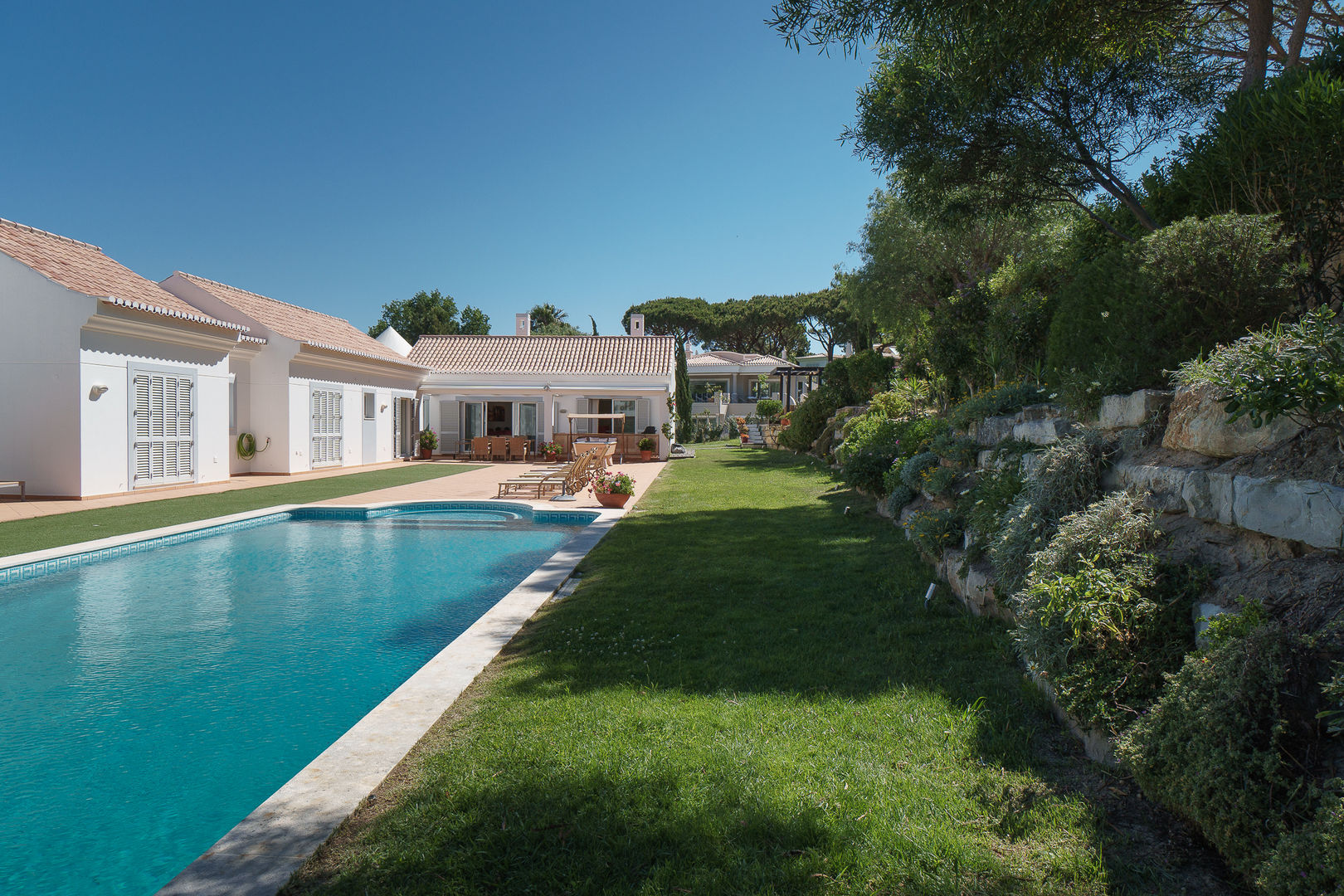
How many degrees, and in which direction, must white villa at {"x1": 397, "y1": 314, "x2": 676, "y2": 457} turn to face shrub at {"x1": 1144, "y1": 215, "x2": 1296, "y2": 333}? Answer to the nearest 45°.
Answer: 0° — it already faces it

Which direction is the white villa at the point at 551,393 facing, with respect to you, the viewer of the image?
facing the viewer

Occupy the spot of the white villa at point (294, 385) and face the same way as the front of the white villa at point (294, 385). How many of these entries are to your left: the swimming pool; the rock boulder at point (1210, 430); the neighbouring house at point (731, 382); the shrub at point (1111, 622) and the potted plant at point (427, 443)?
2

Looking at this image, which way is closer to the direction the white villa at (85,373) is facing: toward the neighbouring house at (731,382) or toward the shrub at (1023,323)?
the shrub

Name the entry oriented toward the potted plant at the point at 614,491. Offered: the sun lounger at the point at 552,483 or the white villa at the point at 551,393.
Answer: the white villa

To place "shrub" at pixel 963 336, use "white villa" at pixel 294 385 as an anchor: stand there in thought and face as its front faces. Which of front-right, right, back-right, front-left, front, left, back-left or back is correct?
front

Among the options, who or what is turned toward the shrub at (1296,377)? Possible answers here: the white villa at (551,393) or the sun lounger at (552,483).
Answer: the white villa

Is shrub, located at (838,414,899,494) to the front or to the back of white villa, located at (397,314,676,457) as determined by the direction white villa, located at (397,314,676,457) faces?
to the front

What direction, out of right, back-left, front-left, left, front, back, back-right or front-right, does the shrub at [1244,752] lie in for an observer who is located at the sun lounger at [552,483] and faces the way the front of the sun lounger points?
left

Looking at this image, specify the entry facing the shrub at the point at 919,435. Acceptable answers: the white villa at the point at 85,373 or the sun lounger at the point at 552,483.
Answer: the white villa

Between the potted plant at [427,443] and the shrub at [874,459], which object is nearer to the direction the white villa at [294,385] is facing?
the shrub

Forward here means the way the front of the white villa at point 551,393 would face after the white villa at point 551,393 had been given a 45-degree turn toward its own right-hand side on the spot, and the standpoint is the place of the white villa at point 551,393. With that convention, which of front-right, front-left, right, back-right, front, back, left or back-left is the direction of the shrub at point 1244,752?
front-left

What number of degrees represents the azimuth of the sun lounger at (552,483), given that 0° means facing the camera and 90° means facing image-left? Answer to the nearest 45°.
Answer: approximately 90°

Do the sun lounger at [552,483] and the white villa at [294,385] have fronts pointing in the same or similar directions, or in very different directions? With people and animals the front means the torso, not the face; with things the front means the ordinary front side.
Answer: very different directions
